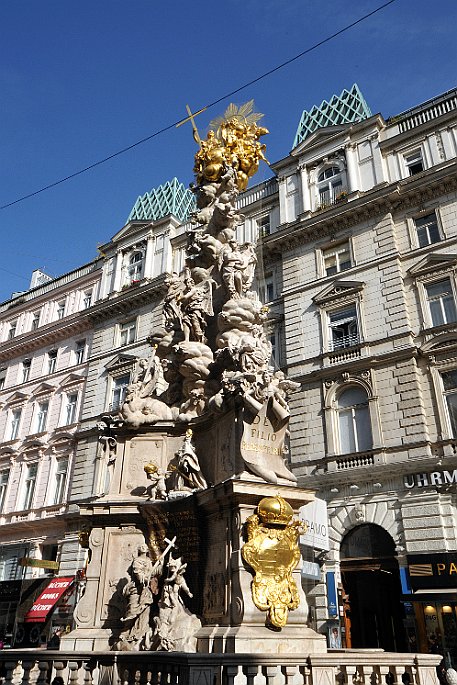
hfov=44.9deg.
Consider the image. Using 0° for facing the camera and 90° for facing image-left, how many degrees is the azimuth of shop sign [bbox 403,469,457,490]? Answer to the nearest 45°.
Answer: approximately 45°

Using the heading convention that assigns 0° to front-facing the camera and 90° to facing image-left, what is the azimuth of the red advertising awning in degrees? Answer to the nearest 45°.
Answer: approximately 45°

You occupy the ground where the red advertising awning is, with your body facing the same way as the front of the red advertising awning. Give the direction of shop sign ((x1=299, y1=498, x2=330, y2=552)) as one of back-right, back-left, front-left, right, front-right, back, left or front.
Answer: left

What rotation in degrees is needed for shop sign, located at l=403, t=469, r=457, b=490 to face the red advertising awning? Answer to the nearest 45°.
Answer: approximately 45° to its right

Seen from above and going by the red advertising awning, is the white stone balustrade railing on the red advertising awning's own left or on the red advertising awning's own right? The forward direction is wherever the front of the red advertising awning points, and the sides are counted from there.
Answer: on the red advertising awning's own left

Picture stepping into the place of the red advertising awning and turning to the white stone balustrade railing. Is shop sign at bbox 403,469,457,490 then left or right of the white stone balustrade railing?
left

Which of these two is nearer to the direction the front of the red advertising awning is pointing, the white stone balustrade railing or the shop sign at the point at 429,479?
the white stone balustrade railing

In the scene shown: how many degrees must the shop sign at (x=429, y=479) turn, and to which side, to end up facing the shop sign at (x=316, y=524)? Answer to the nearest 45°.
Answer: approximately 45° to its right

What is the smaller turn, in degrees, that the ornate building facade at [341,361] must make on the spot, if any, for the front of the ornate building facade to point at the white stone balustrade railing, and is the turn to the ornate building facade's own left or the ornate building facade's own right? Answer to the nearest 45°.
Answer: approximately 45° to the ornate building facade's own left
